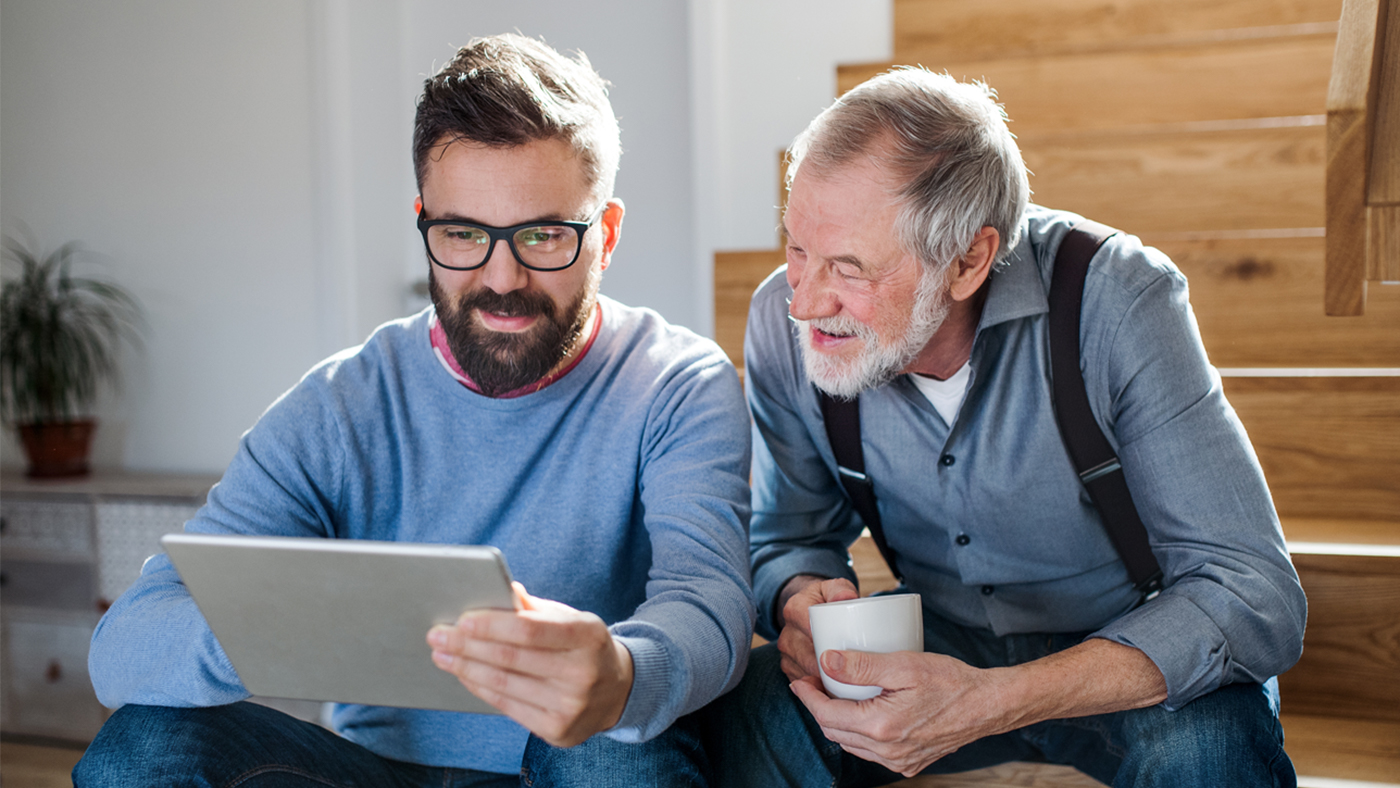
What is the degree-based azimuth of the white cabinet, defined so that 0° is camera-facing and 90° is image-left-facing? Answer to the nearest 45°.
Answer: approximately 0°

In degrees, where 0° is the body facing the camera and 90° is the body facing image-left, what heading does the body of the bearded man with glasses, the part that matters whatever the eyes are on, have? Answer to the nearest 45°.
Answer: approximately 0°

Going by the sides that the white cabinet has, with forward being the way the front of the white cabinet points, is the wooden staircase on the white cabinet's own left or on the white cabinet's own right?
on the white cabinet's own left

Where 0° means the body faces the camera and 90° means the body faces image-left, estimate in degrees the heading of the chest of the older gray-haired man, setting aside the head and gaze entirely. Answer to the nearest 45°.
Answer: approximately 45°

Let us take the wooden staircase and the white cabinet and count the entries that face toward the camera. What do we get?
2

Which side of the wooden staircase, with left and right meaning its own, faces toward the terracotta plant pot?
right

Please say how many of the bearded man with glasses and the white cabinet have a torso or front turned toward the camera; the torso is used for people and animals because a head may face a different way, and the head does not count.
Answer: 2
